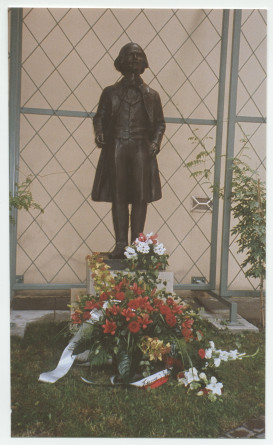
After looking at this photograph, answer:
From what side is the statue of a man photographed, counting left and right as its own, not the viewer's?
front

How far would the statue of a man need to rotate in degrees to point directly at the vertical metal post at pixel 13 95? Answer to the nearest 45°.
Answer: approximately 135° to its right

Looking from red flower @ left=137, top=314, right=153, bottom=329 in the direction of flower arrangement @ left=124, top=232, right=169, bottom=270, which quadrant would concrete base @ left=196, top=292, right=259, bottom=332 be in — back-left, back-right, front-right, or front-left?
front-right

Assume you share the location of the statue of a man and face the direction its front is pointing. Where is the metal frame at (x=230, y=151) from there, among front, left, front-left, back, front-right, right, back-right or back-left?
back-left
